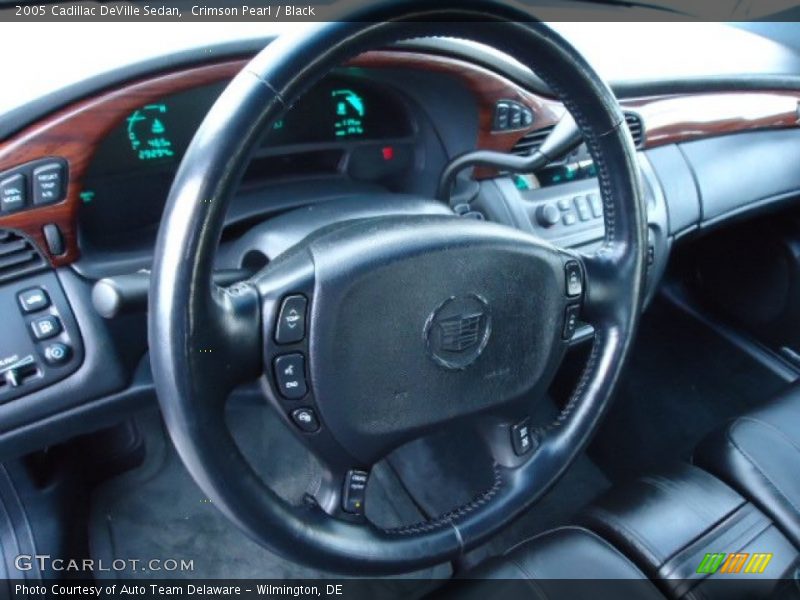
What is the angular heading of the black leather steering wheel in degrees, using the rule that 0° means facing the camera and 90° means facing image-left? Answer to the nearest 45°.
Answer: approximately 315°

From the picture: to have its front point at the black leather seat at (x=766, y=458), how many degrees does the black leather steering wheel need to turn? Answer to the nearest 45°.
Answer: approximately 90° to its left
